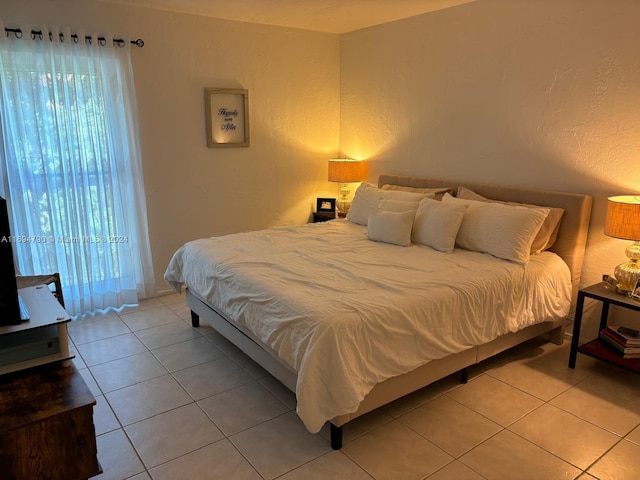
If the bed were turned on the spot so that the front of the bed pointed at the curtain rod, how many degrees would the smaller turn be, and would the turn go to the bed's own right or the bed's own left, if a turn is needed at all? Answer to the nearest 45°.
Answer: approximately 45° to the bed's own right

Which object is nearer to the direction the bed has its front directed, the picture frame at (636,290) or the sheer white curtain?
the sheer white curtain

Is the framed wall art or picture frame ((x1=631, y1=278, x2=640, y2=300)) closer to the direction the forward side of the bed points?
the framed wall art

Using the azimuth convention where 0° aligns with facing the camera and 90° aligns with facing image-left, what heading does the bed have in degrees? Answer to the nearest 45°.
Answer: approximately 45°

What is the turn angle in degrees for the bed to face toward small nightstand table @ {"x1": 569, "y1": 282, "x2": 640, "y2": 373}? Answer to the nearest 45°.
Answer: approximately 135° to its left

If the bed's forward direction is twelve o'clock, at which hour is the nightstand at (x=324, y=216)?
The nightstand is roughly at 4 o'clock from the bed.

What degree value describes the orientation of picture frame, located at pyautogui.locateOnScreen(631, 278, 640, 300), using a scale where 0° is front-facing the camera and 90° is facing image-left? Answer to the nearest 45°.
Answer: approximately 45°

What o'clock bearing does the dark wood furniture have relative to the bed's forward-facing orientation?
The dark wood furniture is roughly at 12 o'clock from the bed.
